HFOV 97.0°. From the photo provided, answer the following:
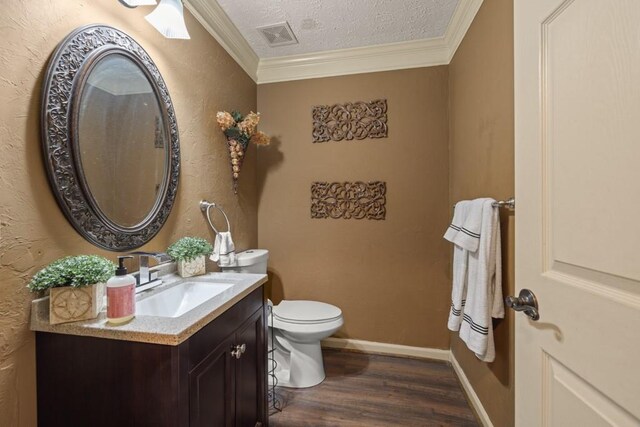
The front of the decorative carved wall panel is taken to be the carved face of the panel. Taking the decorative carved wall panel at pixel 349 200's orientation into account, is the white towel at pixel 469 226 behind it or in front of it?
in front

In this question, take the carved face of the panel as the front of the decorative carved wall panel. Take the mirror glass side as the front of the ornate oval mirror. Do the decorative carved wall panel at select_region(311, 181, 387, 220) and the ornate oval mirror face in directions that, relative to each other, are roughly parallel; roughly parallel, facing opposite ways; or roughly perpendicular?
roughly perpendicular

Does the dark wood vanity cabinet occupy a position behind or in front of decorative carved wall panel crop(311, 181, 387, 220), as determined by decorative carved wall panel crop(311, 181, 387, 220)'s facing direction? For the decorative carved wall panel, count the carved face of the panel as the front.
in front

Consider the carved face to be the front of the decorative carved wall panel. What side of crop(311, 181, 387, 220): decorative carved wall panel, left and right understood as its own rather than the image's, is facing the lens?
front

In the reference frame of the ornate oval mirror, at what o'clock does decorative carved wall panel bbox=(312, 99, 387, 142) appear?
The decorative carved wall panel is roughly at 10 o'clock from the ornate oval mirror.

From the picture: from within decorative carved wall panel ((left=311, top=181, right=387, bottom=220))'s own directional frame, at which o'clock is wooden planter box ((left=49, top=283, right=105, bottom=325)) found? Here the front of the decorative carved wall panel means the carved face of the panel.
The wooden planter box is roughly at 1 o'clock from the decorative carved wall panel.

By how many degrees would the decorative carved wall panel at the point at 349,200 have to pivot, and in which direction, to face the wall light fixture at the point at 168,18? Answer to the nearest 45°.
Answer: approximately 45° to its right

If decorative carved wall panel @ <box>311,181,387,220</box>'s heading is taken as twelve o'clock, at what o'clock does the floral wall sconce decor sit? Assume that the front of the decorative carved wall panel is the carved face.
The floral wall sconce decor is roughly at 2 o'clock from the decorative carved wall panel.

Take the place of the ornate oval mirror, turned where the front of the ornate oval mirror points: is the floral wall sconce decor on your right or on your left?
on your left

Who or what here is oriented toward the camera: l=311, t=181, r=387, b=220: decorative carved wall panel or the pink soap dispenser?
the decorative carved wall panel

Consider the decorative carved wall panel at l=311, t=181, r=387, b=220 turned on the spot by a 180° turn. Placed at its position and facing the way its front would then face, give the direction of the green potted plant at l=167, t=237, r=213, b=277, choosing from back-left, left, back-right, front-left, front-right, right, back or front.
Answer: back-left

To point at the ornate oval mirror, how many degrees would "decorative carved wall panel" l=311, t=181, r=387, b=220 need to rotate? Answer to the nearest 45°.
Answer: approximately 45° to its right
